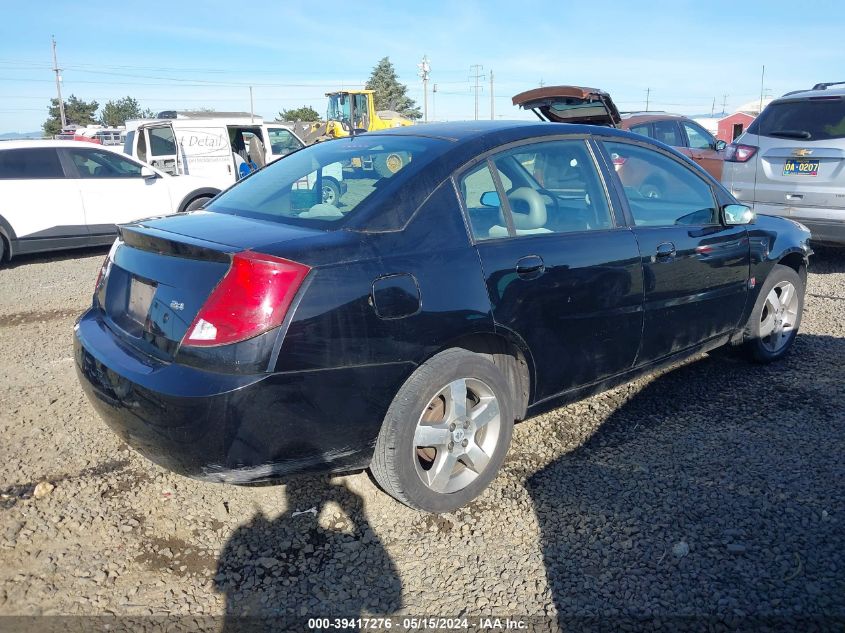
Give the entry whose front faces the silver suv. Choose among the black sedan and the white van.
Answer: the black sedan

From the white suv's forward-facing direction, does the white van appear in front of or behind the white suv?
in front

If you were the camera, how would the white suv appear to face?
facing away from the viewer and to the right of the viewer

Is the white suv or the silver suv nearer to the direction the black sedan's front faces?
the silver suv

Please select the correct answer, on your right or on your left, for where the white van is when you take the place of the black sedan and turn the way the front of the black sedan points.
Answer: on your left

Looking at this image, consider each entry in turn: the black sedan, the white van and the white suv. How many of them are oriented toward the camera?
0

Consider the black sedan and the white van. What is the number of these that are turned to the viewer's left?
0

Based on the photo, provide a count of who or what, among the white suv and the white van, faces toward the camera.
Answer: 0

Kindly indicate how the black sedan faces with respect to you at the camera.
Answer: facing away from the viewer and to the right of the viewer

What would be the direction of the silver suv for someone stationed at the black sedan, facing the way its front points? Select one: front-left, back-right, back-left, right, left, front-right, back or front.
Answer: front

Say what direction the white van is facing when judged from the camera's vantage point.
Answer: facing away from the viewer and to the right of the viewer

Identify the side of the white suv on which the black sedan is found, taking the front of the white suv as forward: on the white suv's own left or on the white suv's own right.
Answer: on the white suv's own right
